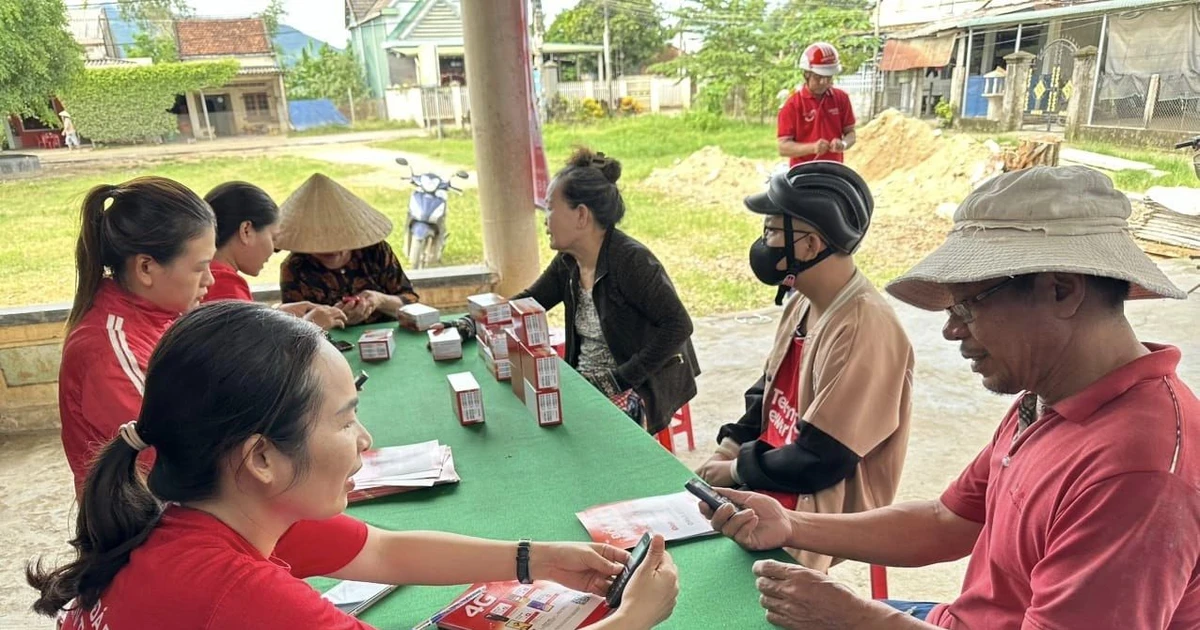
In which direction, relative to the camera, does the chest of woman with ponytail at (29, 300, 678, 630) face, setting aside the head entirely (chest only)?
to the viewer's right

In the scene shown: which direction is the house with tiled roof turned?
toward the camera

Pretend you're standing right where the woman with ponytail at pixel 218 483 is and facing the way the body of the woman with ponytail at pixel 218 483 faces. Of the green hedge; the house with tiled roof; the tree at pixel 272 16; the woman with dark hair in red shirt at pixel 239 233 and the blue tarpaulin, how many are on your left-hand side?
5

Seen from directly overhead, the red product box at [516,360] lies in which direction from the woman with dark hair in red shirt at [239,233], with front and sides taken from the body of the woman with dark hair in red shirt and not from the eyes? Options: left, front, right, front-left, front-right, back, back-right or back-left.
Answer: front-right

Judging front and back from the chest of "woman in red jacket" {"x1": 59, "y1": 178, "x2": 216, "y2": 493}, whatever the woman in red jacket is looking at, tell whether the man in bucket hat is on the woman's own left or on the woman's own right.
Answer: on the woman's own right

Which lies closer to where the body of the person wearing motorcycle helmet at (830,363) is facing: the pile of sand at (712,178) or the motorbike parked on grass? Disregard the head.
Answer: the motorbike parked on grass

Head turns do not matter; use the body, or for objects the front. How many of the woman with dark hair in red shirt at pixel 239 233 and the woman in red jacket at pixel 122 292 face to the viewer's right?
2

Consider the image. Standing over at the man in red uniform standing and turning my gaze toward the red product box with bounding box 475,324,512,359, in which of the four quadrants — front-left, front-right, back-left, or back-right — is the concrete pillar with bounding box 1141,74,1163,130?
back-left

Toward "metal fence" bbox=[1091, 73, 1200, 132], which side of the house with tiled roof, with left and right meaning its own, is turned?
left

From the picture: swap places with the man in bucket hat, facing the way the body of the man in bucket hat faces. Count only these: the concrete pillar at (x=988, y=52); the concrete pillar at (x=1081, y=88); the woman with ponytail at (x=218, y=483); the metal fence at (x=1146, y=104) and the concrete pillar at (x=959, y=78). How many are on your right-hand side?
4

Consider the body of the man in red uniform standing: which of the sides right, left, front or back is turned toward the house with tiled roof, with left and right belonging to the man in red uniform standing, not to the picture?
back

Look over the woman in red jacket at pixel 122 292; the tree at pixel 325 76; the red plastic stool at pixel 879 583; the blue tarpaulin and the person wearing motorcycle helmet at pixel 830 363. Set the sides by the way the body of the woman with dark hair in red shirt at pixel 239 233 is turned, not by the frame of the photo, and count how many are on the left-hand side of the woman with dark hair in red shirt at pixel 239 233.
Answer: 2

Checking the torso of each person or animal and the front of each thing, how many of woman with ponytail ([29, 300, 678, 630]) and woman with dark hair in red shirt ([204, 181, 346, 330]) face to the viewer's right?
2

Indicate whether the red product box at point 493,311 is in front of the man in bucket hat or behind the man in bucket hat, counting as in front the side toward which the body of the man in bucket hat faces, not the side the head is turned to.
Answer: in front

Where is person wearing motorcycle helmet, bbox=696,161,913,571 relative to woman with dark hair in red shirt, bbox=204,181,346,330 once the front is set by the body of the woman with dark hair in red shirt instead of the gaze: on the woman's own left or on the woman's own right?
on the woman's own right

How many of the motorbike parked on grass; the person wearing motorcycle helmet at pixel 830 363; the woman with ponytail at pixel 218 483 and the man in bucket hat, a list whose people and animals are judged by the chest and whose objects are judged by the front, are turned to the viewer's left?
2

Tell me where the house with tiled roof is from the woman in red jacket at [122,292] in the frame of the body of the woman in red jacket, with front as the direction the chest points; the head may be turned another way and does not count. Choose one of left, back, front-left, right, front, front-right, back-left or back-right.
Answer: left

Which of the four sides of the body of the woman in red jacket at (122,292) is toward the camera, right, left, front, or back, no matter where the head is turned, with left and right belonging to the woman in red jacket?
right

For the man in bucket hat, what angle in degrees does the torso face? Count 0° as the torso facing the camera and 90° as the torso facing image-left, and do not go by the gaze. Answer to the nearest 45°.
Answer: approximately 90°

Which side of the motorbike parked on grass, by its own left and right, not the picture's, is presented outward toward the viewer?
front

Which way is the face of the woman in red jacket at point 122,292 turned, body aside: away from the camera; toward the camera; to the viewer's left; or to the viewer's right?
to the viewer's right
